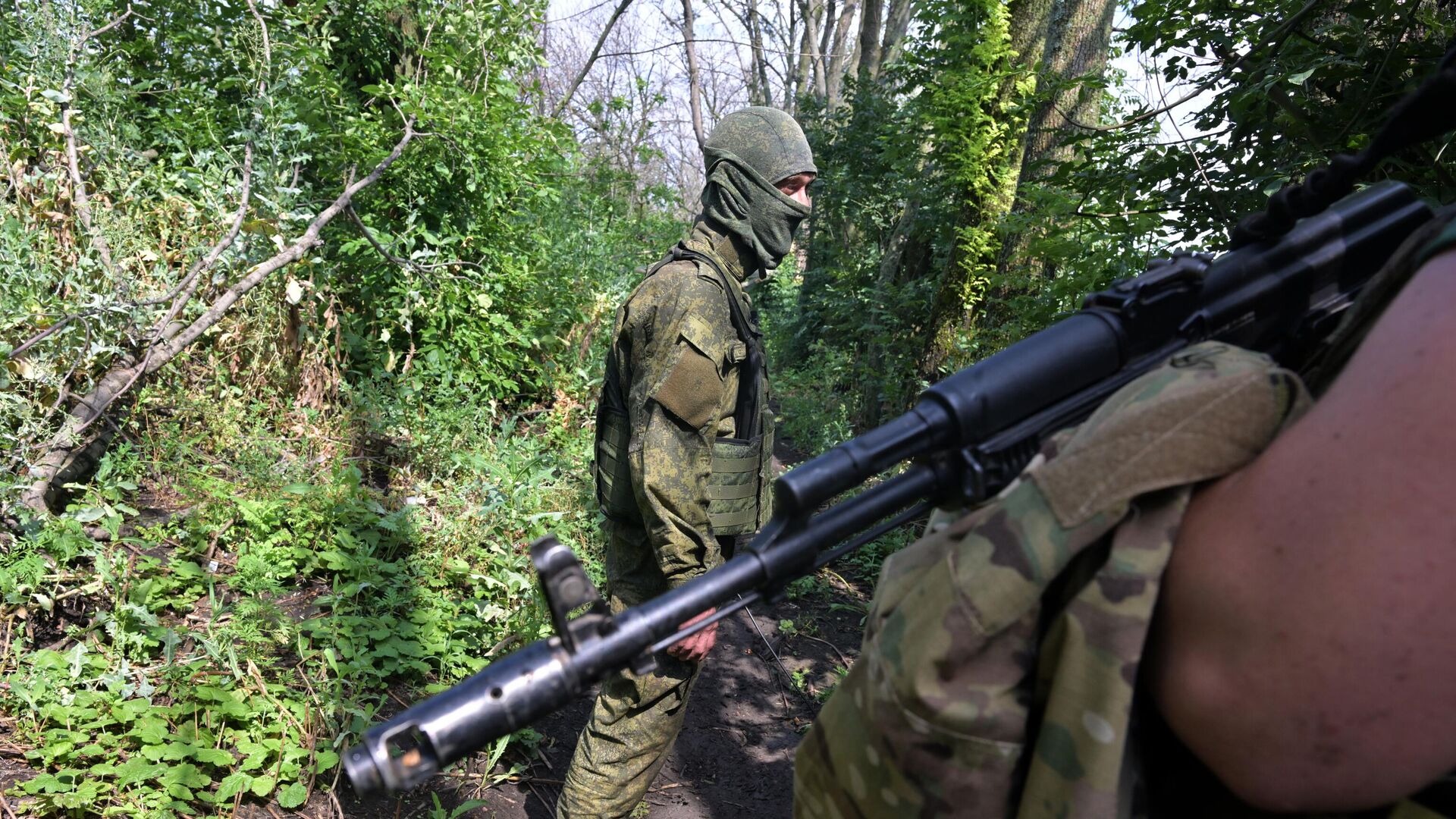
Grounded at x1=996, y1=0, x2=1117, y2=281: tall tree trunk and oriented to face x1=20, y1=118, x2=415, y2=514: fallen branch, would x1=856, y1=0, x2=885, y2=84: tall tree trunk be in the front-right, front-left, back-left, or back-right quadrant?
back-right

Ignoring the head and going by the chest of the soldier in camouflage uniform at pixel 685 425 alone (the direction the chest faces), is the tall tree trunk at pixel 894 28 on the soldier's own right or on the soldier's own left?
on the soldier's own left

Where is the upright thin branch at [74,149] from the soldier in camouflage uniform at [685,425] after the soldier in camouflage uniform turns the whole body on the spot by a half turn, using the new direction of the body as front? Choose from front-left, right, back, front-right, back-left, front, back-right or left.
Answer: front-right

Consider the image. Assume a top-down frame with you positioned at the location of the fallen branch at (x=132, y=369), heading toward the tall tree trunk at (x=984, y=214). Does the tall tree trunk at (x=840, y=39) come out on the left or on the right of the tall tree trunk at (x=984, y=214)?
left

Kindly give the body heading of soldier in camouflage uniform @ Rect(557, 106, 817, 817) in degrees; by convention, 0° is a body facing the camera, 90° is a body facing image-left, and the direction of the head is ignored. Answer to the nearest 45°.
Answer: approximately 270°

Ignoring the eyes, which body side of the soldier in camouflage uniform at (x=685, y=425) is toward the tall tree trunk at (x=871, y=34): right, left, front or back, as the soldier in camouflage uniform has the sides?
left

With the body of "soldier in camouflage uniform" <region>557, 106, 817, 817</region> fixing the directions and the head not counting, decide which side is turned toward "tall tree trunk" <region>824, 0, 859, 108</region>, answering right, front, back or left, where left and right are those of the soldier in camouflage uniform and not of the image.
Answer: left
